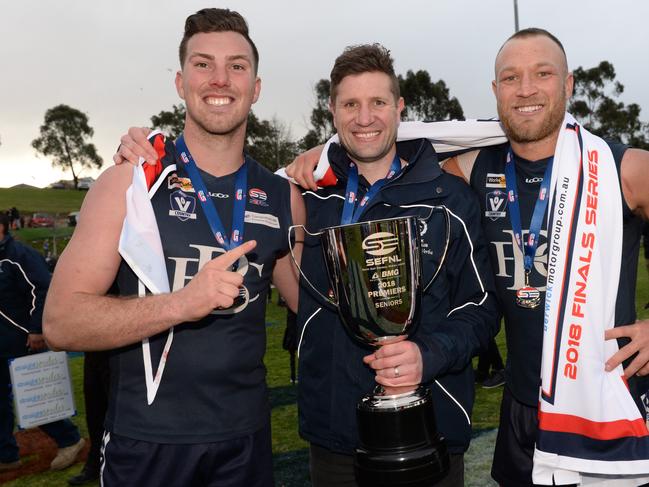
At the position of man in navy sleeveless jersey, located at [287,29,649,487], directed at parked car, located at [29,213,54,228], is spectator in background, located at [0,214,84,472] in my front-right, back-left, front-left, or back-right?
front-left

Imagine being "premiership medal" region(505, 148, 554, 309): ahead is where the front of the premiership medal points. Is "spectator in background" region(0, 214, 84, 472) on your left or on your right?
on your right

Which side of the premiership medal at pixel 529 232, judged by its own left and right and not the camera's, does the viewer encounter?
front

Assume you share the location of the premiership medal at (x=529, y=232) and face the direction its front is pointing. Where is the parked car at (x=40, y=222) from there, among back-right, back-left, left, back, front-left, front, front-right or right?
back-right

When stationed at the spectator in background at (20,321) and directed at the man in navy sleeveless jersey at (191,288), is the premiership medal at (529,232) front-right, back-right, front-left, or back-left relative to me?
front-left

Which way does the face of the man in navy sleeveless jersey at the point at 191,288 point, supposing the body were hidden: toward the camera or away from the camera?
toward the camera

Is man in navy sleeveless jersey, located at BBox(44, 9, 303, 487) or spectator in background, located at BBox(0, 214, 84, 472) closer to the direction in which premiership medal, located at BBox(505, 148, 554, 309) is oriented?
the man in navy sleeveless jersey

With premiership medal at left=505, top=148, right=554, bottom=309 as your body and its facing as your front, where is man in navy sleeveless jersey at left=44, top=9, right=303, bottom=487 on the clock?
The man in navy sleeveless jersey is roughly at 2 o'clock from the premiership medal.
